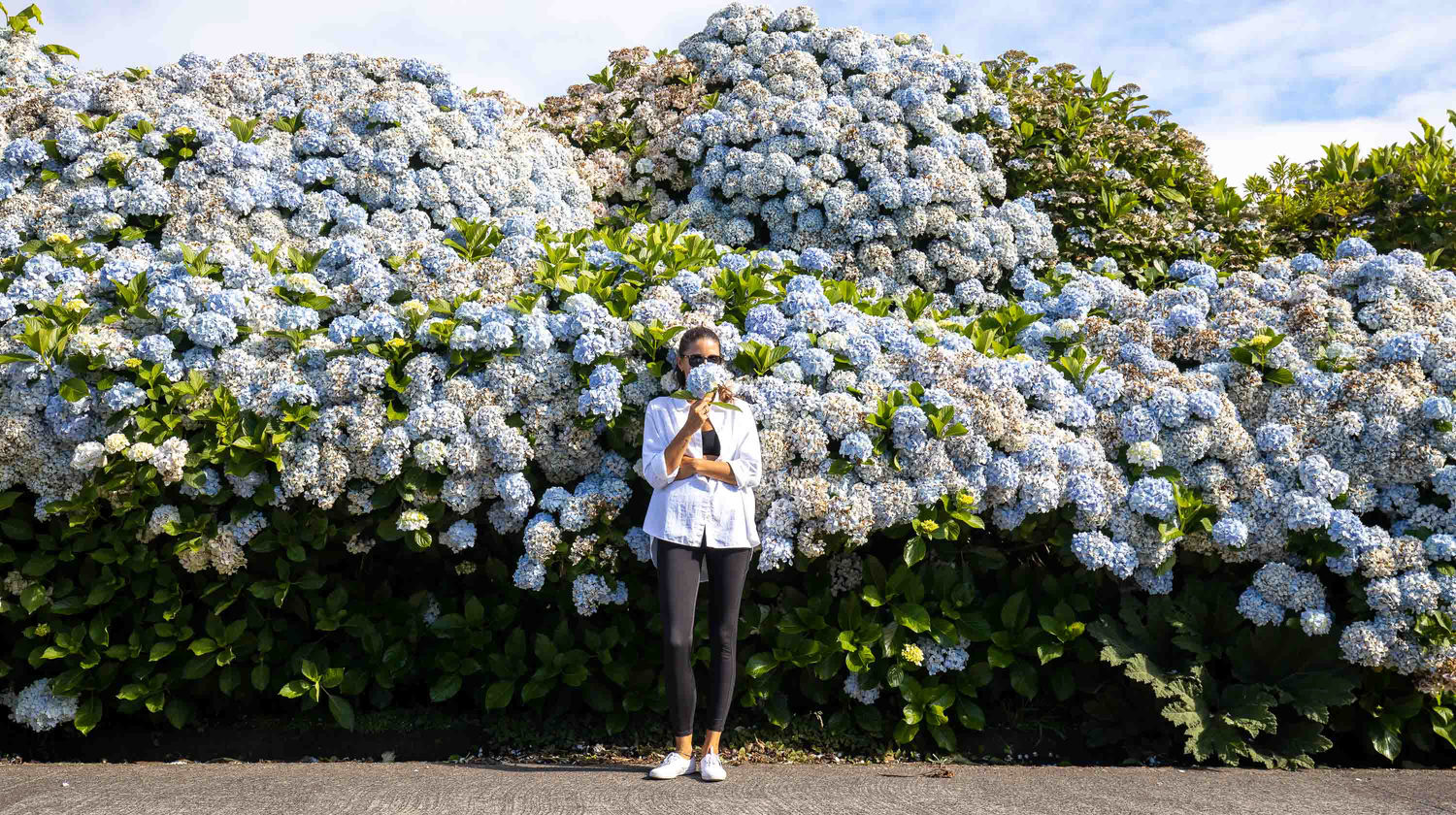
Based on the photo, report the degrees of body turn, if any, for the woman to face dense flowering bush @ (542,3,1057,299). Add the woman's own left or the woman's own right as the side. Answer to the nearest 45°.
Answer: approximately 180°

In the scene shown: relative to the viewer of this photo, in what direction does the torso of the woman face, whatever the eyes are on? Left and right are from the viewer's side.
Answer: facing the viewer

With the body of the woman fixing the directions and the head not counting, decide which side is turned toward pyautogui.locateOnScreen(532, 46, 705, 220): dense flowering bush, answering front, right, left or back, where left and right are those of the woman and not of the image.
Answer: back

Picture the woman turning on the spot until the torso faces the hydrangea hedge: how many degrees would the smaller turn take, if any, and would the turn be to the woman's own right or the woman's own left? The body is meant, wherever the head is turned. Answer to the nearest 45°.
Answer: approximately 180°
